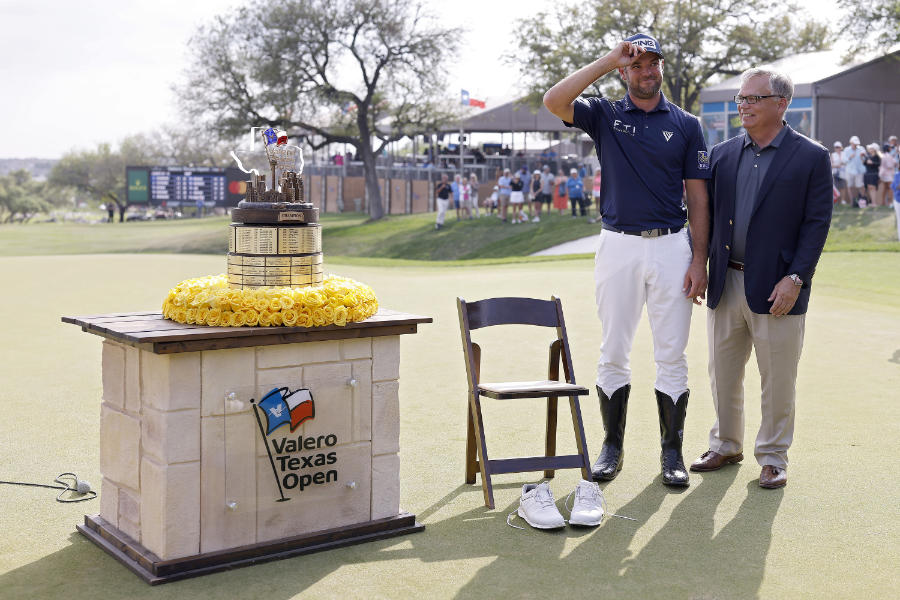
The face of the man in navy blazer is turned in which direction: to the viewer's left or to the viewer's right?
to the viewer's left

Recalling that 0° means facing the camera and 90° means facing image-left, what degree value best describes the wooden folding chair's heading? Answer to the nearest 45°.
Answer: approximately 315°

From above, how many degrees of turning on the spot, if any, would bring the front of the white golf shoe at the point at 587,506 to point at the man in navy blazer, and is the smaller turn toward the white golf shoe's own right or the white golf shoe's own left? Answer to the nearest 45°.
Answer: approximately 135° to the white golf shoe's own left

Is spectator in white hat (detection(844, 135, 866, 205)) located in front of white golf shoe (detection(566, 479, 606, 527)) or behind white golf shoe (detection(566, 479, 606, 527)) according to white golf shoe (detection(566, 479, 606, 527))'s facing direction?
behind

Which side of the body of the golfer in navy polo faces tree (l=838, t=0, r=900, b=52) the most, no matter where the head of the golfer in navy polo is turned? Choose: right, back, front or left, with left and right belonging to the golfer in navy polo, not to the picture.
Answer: back

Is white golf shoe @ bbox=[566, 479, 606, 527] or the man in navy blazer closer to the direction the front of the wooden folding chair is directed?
the white golf shoe

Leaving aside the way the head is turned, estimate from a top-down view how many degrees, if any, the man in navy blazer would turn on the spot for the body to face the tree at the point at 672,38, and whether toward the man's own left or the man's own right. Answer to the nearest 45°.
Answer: approximately 135° to the man's own right

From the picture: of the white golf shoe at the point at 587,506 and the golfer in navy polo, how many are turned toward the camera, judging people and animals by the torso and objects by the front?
2

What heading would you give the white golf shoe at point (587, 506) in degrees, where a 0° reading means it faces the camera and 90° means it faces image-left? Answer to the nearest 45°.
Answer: approximately 0°

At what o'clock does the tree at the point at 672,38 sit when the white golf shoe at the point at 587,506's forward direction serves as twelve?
The tree is roughly at 6 o'clock from the white golf shoe.

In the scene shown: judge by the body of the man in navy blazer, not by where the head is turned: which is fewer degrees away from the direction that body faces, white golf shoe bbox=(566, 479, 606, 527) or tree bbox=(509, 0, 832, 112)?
the white golf shoe

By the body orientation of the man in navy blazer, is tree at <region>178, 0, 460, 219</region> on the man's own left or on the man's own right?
on the man's own right
